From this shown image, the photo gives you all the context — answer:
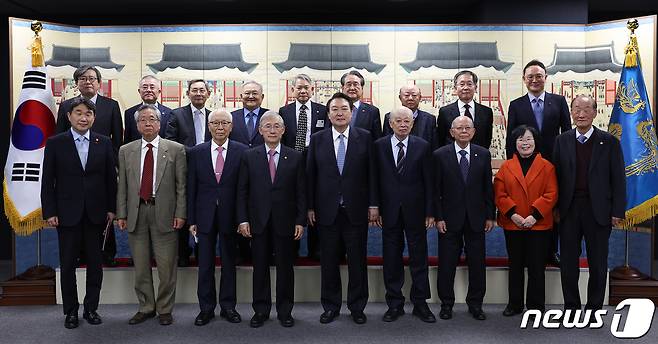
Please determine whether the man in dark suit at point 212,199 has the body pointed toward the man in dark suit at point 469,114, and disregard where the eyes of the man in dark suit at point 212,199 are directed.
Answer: no

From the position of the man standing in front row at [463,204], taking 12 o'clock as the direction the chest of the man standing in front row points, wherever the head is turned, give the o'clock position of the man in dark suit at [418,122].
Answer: The man in dark suit is roughly at 5 o'clock from the man standing in front row.

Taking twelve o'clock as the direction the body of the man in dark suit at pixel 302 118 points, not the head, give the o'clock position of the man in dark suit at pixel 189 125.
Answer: the man in dark suit at pixel 189 125 is roughly at 3 o'clock from the man in dark suit at pixel 302 118.

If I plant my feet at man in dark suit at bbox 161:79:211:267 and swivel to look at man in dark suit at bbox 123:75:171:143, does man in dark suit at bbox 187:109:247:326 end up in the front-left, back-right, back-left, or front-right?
back-left

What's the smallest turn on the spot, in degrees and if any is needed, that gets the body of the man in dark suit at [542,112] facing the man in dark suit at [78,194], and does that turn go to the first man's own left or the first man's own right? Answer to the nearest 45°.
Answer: approximately 45° to the first man's own right

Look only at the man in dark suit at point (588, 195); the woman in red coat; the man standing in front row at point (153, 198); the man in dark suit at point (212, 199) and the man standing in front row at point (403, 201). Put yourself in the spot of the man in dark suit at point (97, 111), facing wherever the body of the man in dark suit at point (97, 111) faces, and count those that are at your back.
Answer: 0

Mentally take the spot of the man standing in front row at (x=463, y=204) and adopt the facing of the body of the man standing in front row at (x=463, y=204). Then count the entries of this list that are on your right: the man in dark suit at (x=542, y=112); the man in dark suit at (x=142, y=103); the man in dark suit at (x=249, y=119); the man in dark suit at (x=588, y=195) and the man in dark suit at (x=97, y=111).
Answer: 3

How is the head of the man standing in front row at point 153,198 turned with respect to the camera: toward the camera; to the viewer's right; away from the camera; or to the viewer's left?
toward the camera

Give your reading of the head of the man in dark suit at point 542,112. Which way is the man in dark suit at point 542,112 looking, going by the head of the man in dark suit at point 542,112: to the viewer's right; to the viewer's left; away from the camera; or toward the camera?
toward the camera

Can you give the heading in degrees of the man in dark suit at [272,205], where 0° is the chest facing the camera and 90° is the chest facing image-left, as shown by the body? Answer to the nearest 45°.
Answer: approximately 0°

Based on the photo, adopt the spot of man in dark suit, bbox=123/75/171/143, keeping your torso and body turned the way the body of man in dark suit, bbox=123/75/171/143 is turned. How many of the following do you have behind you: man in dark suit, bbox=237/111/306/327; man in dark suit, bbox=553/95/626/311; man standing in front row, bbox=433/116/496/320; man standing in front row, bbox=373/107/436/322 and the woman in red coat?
0

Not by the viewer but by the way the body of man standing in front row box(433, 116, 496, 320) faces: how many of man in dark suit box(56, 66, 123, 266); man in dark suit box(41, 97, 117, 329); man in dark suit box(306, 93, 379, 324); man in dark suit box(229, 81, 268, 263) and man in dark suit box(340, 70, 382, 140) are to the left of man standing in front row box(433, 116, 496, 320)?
0

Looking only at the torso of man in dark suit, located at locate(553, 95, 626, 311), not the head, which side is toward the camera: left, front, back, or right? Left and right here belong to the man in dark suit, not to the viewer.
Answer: front

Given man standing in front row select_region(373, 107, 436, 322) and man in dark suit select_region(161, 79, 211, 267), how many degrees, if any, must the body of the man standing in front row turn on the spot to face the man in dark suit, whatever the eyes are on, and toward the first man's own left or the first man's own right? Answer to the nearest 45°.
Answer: approximately 90° to the first man's own right

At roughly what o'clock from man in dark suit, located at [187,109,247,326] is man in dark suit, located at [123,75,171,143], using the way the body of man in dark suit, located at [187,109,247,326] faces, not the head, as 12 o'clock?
man in dark suit, located at [123,75,171,143] is roughly at 5 o'clock from man in dark suit, located at [187,109,247,326].

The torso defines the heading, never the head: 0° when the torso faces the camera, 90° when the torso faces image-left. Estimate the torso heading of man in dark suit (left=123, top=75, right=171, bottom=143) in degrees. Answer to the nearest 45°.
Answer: approximately 0°

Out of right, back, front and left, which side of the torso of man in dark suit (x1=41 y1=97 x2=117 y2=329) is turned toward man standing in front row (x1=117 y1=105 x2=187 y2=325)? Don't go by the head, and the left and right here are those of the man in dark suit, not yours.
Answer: left

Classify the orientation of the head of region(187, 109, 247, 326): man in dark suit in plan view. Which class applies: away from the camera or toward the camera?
toward the camera

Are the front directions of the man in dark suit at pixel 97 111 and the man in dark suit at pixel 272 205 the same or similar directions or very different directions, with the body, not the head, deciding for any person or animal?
same or similar directions
